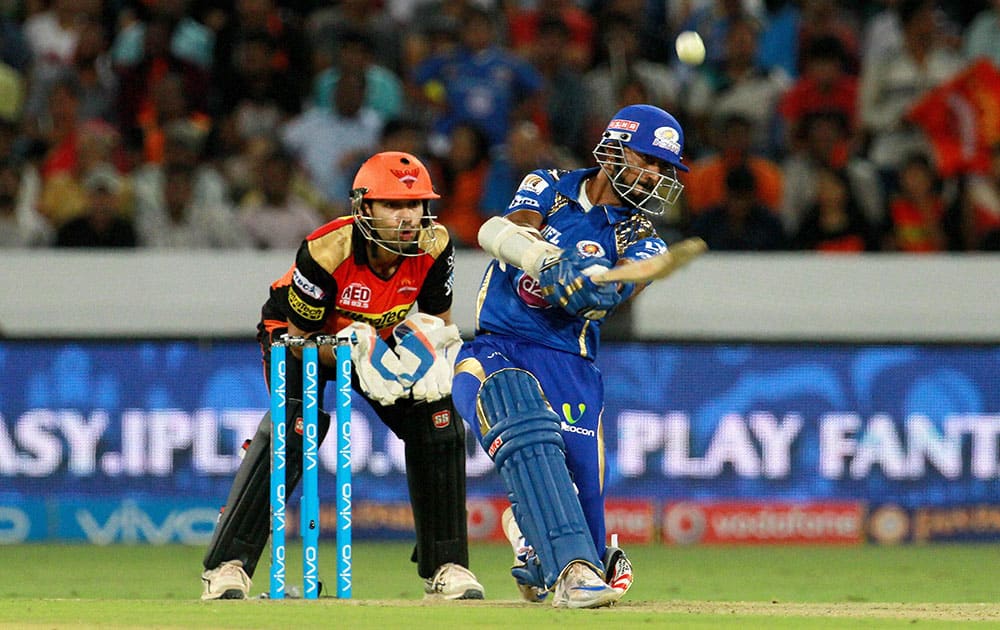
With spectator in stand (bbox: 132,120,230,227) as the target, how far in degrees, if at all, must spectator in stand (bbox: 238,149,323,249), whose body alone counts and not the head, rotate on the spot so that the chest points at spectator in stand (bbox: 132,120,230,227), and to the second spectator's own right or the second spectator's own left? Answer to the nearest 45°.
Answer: approximately 135° to the second spectator's own right

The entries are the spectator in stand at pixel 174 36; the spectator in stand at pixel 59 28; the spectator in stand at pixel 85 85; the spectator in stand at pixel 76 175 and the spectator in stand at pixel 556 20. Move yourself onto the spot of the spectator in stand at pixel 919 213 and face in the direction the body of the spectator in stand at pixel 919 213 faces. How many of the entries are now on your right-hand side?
5

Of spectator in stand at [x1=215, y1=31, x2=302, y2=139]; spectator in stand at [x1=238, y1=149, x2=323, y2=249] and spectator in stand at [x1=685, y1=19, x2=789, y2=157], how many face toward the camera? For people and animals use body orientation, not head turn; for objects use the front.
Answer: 3

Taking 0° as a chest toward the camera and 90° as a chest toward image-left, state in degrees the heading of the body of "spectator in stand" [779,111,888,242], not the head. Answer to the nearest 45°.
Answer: approximately 0°

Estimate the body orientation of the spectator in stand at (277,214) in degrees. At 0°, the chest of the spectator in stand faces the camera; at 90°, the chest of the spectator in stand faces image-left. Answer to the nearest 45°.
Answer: approximately 0°

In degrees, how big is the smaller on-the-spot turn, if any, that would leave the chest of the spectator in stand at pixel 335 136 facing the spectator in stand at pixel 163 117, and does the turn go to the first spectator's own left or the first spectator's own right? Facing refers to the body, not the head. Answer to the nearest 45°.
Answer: approximately 90° to the first spectator's own right

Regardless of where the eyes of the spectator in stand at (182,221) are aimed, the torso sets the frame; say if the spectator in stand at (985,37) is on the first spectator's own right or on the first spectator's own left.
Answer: on the first spectator's own left

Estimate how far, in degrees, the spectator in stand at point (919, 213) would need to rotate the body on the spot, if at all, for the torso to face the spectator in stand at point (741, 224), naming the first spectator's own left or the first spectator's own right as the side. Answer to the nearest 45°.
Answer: approximately 45° to the first spectator's own right

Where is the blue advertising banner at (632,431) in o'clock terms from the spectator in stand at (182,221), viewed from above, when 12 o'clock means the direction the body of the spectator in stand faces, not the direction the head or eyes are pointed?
The blue advertising banner is roughly at 10 o'clock from the spectator in stand.
